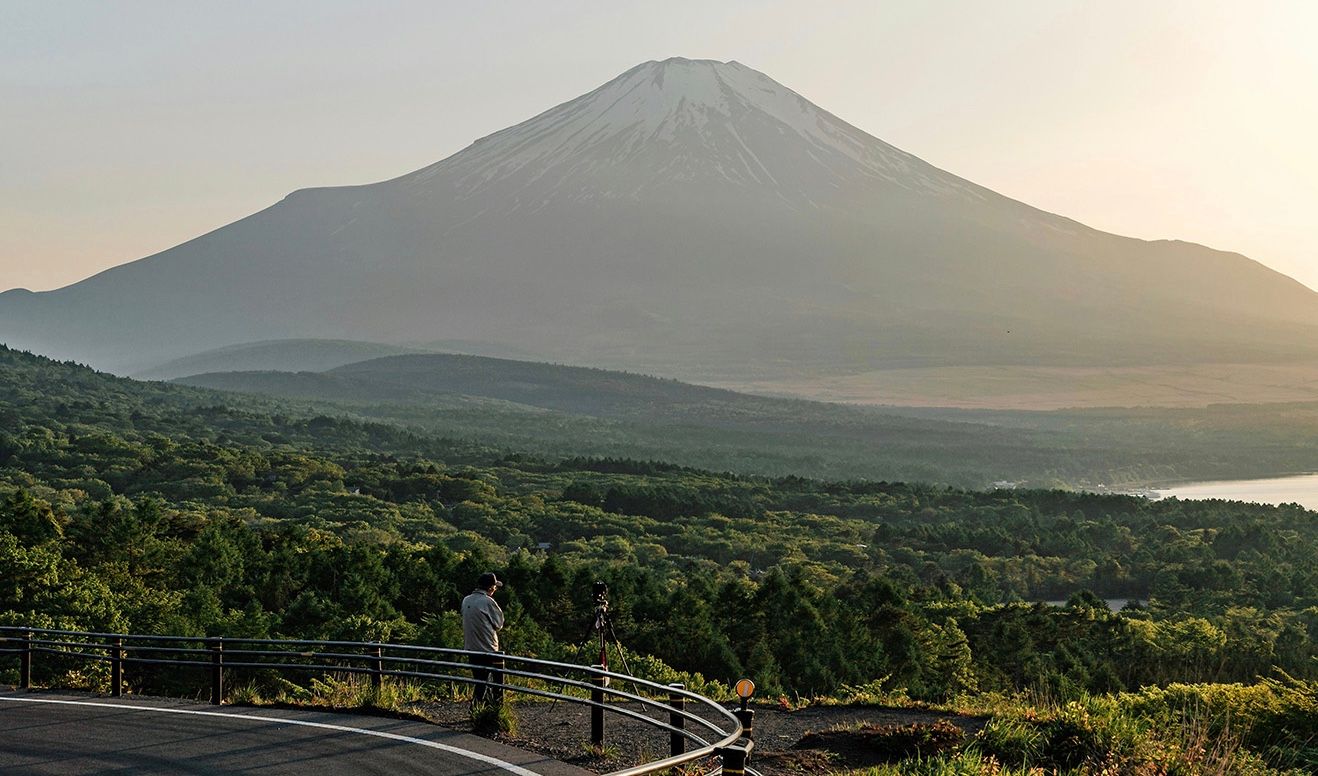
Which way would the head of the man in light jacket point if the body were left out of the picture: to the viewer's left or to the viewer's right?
to the viewer's right

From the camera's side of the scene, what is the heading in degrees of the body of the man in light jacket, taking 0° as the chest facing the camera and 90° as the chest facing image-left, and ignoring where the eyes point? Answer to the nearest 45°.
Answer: approximately 225°
